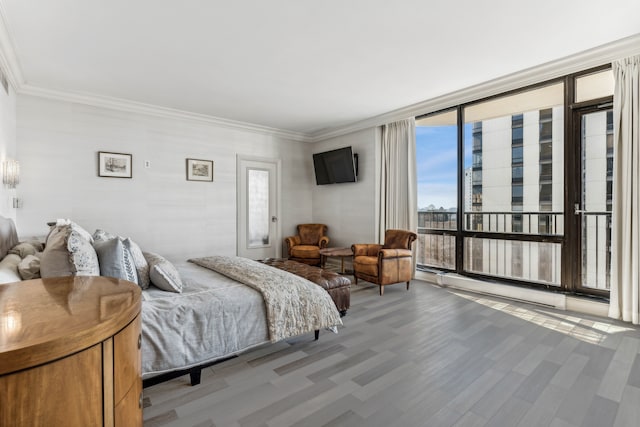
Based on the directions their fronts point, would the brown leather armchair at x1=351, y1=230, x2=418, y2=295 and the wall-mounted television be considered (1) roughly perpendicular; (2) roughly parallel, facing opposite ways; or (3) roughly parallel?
roughly parallel

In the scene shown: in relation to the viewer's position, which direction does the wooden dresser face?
facing to the right of the viewer

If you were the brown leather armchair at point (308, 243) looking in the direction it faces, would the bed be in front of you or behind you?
in front

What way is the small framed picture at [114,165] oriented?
toward the camera

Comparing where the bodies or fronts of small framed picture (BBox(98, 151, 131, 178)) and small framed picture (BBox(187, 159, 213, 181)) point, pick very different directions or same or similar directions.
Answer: same or similar directions

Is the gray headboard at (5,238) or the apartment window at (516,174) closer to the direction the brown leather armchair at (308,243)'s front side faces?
the gray headboard

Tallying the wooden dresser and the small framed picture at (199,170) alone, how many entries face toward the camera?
1

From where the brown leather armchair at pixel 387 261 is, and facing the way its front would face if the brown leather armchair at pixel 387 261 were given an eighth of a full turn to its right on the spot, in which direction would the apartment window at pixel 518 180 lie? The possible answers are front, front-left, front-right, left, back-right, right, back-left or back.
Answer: back

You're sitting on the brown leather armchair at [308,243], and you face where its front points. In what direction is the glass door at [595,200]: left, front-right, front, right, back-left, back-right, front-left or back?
left

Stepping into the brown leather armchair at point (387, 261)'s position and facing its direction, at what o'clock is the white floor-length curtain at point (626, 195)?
The white floor-length curtain is roughly at 8 o'clock from the brown leather armchair.

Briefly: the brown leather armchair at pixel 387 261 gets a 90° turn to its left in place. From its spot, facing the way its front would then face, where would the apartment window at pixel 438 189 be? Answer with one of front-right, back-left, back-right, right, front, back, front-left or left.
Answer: left

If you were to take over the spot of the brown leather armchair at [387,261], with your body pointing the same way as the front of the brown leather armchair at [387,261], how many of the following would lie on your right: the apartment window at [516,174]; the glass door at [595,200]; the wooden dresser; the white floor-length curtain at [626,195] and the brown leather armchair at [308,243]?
1

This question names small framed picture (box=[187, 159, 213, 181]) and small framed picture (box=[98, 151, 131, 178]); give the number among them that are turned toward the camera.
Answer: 2

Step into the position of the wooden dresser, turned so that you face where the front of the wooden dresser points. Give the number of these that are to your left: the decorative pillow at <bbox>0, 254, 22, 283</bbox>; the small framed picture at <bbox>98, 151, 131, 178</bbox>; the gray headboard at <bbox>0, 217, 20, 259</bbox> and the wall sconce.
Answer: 4

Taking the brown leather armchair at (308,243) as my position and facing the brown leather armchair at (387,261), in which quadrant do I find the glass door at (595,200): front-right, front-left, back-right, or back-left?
front-left

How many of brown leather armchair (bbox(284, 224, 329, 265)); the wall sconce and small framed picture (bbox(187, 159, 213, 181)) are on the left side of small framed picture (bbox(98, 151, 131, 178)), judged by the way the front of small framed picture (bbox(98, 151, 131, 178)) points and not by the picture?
2
